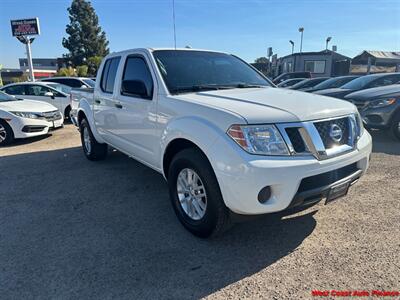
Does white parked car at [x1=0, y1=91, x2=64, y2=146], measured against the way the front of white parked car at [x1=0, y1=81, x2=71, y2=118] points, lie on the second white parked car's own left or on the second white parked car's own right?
on the second white parked car's own right

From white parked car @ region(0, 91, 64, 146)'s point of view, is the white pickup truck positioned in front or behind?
in front

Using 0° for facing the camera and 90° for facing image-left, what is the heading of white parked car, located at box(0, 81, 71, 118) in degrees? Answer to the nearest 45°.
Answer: approximately 315°

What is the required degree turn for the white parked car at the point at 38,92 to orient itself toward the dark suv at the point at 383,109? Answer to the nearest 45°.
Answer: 0° — it already faces it

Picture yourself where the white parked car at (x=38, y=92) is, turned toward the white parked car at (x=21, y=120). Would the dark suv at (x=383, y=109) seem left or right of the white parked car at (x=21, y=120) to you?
left

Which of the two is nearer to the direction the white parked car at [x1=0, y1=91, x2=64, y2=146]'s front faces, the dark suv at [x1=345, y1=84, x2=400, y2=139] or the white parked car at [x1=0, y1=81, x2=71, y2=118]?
the dark suv

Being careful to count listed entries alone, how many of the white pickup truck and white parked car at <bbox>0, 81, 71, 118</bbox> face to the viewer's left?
0

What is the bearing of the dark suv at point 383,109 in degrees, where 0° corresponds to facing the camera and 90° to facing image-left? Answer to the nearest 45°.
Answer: approximately 45°

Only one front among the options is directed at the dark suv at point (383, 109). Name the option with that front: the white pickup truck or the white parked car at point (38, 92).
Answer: the white parked car

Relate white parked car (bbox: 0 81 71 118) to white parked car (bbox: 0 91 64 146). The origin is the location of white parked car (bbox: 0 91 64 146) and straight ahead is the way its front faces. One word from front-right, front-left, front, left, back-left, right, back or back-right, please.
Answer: back-left

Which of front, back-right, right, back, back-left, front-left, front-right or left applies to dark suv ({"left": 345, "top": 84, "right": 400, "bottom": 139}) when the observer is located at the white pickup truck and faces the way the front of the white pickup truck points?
left

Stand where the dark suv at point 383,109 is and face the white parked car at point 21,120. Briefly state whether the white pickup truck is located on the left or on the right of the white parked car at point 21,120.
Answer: left

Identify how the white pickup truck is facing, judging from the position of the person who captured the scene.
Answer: facing the viewer and to the right of the viewer

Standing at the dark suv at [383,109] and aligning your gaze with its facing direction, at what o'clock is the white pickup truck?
The white pickup truck is roughly at 11 o'clock from the dark suv.

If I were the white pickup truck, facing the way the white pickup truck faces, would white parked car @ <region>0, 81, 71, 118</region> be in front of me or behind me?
behind

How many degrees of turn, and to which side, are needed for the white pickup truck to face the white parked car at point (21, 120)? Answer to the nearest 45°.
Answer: approximately 180°
